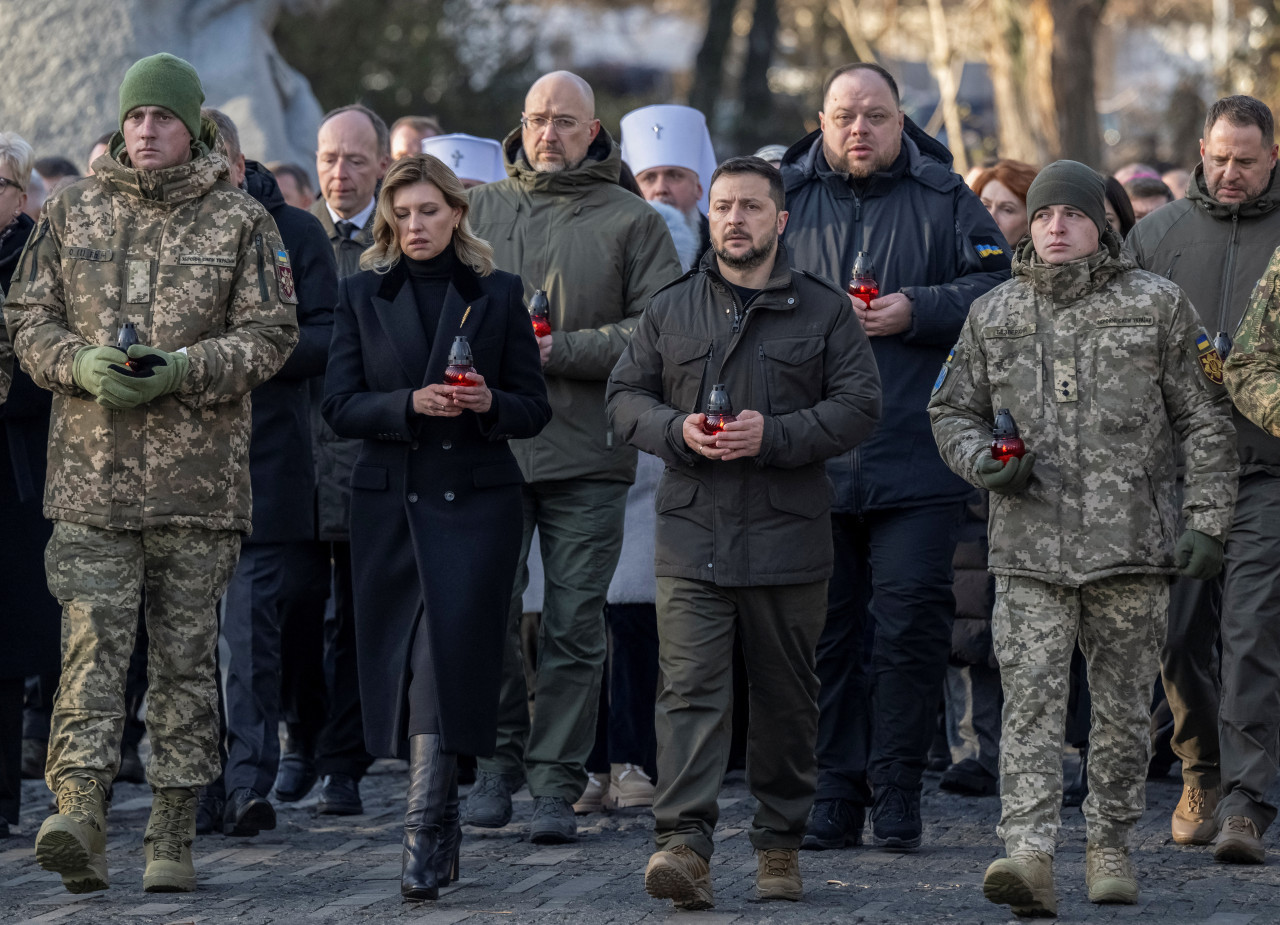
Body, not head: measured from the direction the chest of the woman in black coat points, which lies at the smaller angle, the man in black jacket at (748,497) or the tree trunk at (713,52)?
the man in black jacket

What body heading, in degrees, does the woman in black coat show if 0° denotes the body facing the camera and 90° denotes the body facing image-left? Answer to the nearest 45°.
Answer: approximately 0°

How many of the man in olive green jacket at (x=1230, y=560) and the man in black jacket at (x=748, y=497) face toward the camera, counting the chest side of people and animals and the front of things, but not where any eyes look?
2

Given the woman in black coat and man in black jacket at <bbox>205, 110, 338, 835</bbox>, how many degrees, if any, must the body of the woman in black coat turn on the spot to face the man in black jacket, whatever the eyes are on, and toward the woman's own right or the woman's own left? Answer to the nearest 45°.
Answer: approximately 135° to the woman's own right

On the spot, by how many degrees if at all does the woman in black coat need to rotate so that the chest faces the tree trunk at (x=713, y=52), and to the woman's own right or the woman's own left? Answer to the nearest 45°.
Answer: approximately 180°

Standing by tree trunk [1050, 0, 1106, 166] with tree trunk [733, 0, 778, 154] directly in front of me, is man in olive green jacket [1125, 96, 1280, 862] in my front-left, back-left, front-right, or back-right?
back-left

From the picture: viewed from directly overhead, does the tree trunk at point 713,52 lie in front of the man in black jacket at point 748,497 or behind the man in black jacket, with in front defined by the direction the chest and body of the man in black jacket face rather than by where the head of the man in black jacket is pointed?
behind
